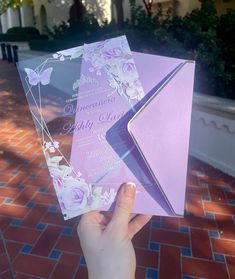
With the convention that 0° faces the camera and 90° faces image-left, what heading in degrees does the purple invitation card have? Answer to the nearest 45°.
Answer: approximately 0°

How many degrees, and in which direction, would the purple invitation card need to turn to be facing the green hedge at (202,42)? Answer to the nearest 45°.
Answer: approximately 180°
